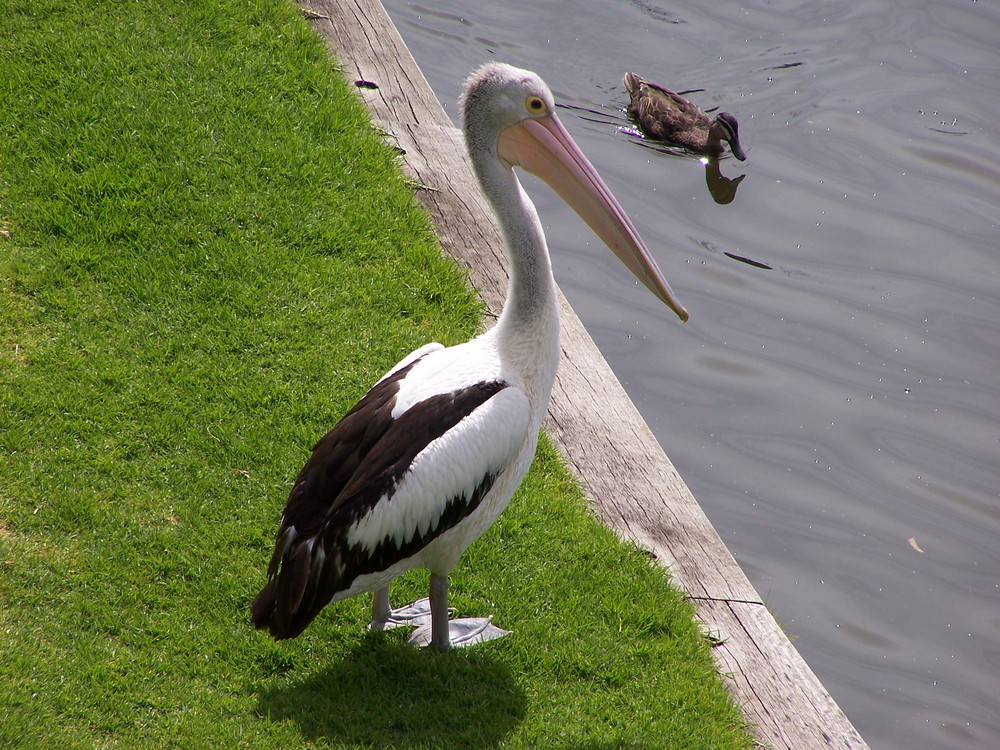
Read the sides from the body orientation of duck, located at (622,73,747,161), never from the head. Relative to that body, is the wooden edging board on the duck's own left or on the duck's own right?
on the duck's own right

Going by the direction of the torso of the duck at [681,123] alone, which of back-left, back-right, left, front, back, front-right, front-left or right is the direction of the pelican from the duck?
front-right

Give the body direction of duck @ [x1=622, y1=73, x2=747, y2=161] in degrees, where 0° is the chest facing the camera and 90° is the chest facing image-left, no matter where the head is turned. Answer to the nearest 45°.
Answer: approximately 315°
